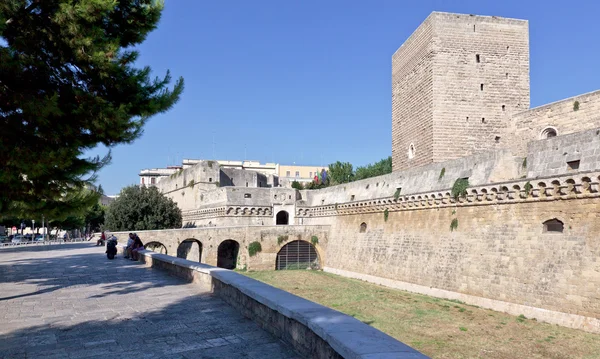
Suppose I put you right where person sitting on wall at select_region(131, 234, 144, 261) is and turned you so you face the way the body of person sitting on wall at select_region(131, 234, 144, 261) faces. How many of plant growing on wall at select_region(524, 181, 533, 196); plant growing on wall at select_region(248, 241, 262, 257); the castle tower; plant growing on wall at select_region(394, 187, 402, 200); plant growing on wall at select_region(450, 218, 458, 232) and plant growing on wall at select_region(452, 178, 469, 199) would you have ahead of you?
0

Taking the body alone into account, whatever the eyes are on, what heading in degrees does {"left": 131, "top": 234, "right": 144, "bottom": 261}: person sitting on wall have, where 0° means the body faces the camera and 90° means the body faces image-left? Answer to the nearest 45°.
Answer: approximately 90°

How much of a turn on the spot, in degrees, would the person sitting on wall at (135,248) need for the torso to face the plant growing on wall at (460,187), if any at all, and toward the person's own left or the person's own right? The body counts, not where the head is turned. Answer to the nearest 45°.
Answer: approximately 180°

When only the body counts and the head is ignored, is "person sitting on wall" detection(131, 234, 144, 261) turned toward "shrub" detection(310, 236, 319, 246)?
no

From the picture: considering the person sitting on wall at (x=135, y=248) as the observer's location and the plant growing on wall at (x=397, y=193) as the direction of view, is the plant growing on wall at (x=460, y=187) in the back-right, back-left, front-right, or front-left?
front-right

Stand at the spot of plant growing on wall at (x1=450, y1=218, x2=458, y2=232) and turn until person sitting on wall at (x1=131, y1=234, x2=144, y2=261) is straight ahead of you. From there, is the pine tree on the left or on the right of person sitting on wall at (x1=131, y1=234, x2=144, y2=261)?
left

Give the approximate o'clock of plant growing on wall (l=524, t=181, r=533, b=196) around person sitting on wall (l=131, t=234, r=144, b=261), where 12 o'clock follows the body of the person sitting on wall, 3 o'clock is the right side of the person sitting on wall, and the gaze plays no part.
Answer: The plant growing on wall is roughly at 7 o'clock from the person sitting on wall.

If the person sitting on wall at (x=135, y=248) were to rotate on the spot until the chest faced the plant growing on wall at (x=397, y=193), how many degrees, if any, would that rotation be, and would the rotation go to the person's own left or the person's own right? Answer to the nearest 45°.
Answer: approximately 180°

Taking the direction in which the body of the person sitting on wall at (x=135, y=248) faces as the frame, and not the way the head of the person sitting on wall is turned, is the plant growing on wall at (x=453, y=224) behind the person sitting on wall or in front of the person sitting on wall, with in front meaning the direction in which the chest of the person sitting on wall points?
behind

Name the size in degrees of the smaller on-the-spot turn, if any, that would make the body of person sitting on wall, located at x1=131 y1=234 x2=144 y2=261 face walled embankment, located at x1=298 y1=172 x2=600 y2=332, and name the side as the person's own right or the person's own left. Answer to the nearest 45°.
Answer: approximately 180°
